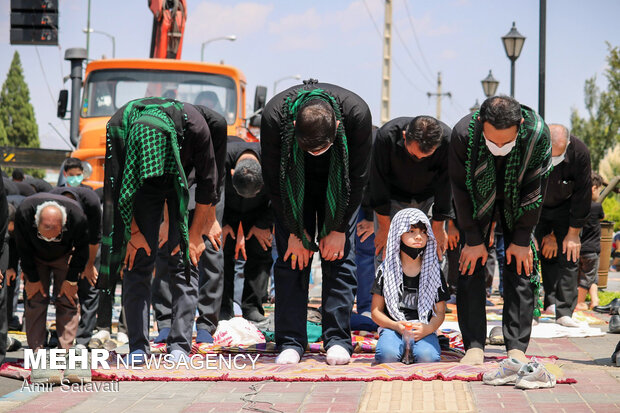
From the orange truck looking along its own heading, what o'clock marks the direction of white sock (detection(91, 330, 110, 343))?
The white sock is roughly at 12 o'clock from the orange truck.

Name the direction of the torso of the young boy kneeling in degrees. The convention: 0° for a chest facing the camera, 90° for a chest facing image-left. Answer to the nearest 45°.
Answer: approximately 0°

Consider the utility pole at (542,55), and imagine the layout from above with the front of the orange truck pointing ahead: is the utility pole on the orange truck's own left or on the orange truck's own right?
on the orange truck's own left

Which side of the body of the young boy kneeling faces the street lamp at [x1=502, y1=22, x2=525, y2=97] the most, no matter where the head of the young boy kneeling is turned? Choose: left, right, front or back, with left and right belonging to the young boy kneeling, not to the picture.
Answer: back

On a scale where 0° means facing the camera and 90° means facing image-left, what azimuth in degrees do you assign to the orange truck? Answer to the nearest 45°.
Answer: approximately 0°

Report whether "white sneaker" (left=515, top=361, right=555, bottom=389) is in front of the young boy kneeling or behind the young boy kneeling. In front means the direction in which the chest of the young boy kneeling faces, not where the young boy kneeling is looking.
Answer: in front

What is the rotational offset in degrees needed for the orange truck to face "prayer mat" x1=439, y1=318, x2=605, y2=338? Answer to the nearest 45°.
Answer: approximately 45° to its left

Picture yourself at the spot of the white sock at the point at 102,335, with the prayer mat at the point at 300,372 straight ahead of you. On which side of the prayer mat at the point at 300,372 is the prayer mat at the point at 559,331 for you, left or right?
left

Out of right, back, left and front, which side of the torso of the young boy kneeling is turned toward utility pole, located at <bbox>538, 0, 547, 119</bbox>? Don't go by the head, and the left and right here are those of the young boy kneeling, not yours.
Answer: back

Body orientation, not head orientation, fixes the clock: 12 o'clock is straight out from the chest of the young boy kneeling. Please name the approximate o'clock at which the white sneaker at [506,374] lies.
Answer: The white sneaker is roughly at 11 o'clock from the young boy kneeling.

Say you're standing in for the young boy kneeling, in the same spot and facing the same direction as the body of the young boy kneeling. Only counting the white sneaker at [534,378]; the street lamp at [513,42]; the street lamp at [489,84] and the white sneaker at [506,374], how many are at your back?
2
